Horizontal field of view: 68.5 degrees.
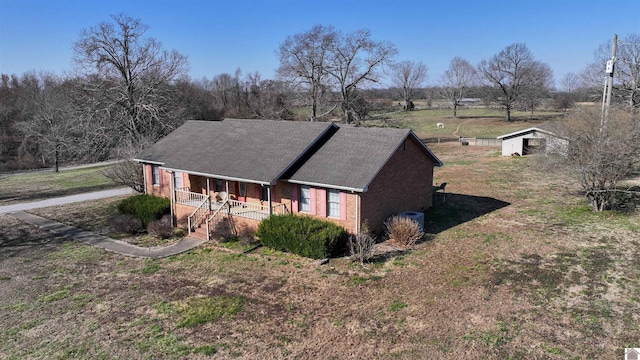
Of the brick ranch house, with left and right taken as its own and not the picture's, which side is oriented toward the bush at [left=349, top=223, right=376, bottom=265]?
left

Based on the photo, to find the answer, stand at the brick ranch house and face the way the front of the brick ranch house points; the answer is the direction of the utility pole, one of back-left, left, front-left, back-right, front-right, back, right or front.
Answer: back-left

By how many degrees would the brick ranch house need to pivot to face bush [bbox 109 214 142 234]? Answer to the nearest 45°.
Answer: approximately 45° to its right

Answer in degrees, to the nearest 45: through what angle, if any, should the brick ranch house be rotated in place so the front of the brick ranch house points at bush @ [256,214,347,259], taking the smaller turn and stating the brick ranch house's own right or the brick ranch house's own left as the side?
approximately 45° to the brick ranch house's own left

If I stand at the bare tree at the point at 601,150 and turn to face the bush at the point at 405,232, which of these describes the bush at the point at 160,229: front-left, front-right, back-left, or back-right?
front-right

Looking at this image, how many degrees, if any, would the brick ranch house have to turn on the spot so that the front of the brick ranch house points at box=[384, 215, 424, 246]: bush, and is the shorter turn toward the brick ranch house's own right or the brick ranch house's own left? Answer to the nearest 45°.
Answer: approximately 90° to the brick ranch house's own left

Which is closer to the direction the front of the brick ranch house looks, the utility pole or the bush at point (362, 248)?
the bush

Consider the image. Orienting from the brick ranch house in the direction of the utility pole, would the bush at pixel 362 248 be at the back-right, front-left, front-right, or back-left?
front-right

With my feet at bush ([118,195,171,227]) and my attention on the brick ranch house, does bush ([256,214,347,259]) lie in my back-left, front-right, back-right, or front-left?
front-right

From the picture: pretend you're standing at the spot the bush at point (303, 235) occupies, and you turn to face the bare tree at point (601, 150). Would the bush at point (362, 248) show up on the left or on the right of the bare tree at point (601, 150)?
right

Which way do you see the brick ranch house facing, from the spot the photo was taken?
facing the viewer and to the left of the viewer

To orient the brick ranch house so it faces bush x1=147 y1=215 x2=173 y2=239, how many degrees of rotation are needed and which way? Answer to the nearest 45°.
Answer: approximately 45° to its right

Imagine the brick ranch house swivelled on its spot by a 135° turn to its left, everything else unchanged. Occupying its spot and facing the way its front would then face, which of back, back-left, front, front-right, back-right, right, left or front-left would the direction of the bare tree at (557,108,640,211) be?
front
